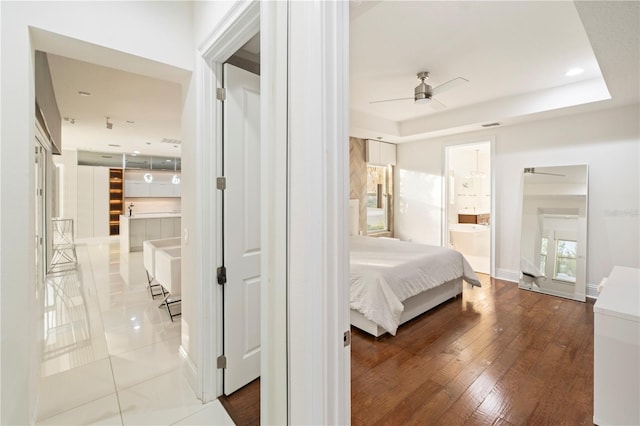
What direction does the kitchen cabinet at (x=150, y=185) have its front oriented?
toward the camera

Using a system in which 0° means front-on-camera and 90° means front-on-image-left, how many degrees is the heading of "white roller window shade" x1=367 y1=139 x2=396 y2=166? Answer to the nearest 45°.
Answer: approximately 315°

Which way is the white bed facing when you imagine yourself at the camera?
facing the viewer and to the right of the viewer

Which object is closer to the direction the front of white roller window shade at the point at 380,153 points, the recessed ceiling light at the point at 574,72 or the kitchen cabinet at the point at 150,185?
the recessed ceiling light

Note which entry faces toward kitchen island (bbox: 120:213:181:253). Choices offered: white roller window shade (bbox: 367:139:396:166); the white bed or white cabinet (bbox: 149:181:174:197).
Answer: white cabinet (bbox: 149:181:174:197)

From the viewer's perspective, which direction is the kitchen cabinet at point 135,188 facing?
toward the camera

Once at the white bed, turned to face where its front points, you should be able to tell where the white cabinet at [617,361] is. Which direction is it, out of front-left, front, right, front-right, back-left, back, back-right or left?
front

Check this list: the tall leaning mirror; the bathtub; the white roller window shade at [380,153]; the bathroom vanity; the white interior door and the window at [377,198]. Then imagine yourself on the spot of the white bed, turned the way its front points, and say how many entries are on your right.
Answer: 1

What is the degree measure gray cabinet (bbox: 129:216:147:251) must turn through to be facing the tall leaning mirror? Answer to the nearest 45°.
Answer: approximately 45° to its left

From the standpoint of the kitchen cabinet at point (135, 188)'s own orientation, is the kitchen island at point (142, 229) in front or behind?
in front

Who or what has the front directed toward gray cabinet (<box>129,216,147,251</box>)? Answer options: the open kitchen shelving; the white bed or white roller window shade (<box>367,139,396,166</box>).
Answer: the open kitchen shelving

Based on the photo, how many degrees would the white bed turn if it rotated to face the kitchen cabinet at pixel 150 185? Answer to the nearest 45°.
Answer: approximately 180°
